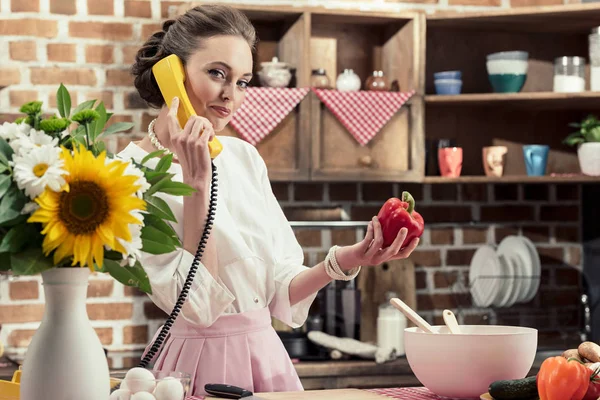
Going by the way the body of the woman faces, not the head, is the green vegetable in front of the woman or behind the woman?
in front

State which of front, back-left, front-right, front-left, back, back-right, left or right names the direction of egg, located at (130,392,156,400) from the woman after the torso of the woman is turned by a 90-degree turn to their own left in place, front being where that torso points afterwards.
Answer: back-right

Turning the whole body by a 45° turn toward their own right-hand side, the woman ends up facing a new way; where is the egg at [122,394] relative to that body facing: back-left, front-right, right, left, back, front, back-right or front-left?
front

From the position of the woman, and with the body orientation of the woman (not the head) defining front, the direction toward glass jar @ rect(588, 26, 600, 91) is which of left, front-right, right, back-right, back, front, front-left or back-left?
left

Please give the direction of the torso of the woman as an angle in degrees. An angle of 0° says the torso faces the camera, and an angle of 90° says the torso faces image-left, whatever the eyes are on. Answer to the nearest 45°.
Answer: approximately 315°

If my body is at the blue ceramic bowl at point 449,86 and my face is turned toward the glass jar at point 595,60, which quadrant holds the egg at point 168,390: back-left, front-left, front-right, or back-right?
back-right

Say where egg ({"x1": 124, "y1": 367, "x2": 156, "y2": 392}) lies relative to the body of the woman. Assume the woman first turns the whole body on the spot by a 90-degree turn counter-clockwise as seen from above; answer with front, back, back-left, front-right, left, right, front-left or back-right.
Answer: back-right

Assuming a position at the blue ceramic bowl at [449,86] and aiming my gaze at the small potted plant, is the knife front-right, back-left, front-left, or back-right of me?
back-right

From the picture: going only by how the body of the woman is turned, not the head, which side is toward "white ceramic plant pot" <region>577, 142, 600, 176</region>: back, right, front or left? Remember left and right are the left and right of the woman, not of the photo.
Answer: left

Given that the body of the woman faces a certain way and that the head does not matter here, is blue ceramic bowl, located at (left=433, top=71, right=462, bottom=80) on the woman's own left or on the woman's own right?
on the woman's own left

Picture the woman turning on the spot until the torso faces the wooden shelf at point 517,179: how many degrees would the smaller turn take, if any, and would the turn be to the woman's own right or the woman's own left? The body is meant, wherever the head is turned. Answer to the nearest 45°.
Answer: approximately 90° to the woman's own left

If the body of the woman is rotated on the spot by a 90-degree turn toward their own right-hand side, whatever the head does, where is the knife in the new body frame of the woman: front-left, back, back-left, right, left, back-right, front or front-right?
front-left

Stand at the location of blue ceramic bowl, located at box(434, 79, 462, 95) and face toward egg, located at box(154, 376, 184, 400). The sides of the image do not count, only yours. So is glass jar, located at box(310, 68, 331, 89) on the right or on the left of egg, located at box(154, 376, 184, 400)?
right

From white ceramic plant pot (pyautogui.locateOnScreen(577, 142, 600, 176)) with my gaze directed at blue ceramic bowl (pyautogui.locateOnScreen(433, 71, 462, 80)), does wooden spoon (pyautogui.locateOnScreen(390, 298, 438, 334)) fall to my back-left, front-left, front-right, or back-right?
front-left

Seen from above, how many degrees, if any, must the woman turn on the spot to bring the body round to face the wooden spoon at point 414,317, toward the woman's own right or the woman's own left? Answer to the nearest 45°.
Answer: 0° — they already face it
